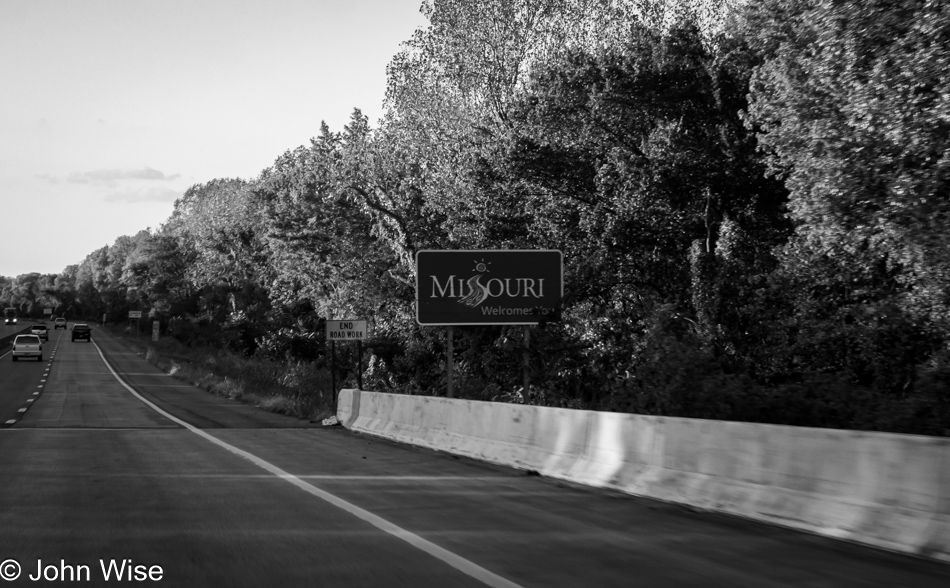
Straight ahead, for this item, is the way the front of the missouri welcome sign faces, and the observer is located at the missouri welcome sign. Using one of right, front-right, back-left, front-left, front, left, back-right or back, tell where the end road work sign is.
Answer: back-right

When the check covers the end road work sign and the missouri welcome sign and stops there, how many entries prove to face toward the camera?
2

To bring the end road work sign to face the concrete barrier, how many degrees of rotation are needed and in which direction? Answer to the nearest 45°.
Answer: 0° — it already faces it

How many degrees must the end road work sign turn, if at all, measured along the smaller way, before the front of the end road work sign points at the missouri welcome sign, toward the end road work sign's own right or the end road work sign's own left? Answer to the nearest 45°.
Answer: approximately 45° to the end road work sign's own left

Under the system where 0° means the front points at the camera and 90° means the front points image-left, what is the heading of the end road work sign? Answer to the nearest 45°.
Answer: approximately 0°
